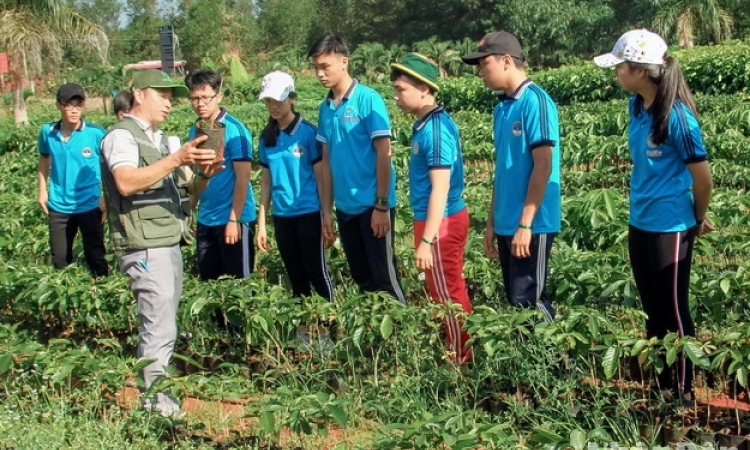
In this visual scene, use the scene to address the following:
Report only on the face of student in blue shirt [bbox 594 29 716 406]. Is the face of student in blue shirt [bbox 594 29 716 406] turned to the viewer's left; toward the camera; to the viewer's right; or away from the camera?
to the viewer's left

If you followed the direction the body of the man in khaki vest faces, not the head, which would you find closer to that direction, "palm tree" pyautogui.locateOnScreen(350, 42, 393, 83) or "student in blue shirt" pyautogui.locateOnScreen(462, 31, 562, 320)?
the student in blue shirt

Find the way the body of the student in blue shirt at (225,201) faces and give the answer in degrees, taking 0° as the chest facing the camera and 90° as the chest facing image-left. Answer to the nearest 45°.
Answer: approximately 45°

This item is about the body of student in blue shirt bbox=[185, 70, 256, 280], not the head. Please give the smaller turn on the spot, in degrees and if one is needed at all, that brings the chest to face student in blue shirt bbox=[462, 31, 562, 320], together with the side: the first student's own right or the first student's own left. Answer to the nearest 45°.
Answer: approximately 90° to the first student's own left

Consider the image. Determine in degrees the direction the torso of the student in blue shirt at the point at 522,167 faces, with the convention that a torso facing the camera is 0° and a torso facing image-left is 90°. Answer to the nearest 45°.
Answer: approximately 45°

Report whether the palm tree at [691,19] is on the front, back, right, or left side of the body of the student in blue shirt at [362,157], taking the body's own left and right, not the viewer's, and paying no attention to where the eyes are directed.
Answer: back

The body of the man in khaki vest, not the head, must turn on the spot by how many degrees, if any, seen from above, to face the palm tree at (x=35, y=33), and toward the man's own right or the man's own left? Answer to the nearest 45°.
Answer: approximately 135° to the man's own left

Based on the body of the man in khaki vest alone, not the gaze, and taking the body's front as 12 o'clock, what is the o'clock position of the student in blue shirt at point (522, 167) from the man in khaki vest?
The student in blue shirt is roughly at 11 o'clock from the man in khaki vest.

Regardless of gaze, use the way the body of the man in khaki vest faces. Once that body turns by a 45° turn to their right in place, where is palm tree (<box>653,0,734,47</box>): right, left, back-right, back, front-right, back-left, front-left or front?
back-left

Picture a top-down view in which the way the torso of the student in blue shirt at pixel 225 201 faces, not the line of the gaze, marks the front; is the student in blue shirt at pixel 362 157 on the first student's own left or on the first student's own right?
on the first student's own left

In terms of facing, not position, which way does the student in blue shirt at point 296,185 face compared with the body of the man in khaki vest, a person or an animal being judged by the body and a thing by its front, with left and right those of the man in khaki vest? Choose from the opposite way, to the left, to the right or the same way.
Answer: to the right

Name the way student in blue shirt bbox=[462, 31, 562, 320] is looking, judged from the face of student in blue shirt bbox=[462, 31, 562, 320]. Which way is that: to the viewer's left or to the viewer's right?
to the viewer's left
